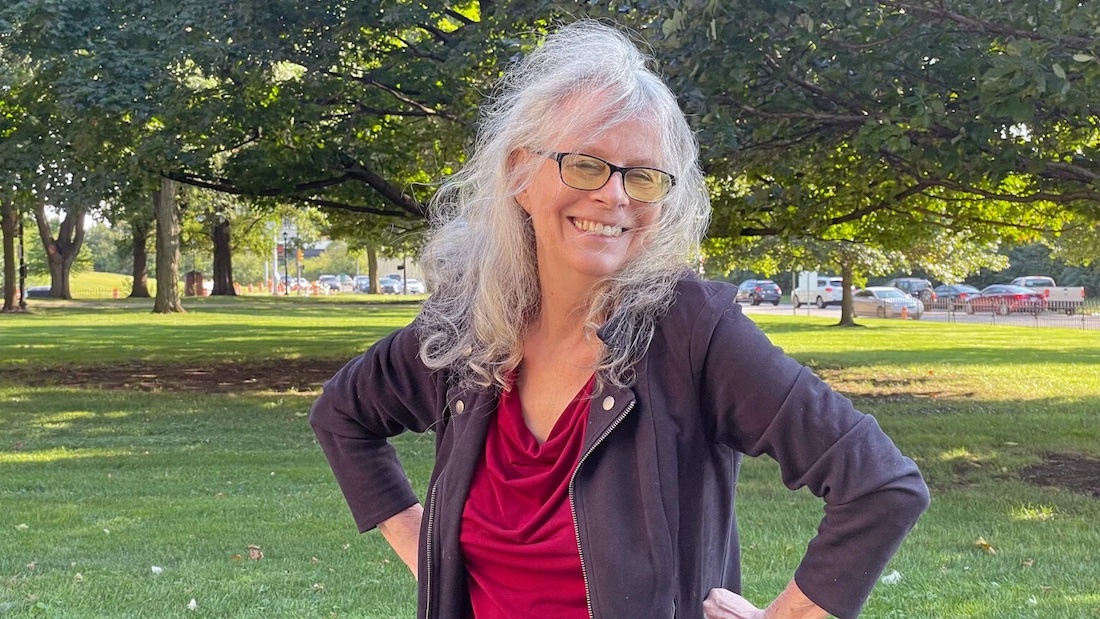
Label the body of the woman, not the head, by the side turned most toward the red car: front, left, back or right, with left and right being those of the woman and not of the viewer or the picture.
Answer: back

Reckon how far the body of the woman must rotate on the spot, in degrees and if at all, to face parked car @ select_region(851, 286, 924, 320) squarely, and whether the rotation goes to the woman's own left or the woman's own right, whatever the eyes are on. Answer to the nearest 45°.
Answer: approximately 180°

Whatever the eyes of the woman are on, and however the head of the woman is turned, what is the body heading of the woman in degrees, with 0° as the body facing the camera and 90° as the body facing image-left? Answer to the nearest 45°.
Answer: approximately 0°
